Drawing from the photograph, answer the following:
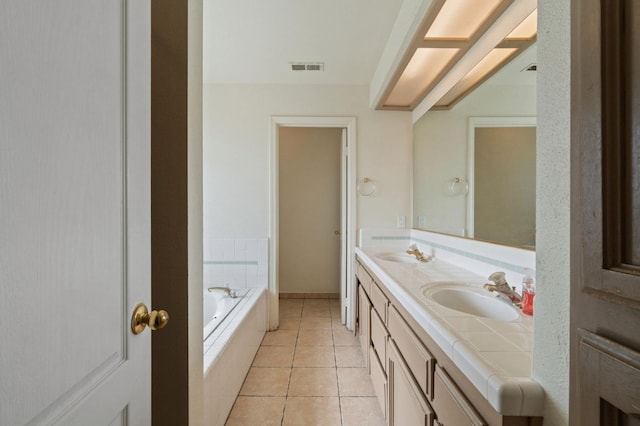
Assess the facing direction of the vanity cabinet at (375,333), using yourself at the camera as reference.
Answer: facing to the left of the viewer

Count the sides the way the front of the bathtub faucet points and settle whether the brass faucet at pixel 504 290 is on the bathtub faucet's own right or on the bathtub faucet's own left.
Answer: on the bathtub faucet's own left

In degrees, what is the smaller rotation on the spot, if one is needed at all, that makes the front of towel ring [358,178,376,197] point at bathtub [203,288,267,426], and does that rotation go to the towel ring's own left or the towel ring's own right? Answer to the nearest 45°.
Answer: approximately 45° to the towel ring's own right

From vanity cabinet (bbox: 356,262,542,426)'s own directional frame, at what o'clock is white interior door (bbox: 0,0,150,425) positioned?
The white interior door is roughly at 10 o'clock from the vanity cabinet.

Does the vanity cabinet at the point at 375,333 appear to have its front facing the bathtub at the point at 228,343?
yes

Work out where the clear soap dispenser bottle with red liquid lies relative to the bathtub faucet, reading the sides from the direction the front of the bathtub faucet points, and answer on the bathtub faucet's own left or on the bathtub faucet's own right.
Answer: on the bathtub faucet's own left

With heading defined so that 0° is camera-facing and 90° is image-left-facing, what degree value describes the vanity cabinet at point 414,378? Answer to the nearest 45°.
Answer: approximately 90°

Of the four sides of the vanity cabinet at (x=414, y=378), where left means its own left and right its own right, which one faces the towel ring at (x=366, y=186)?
right
